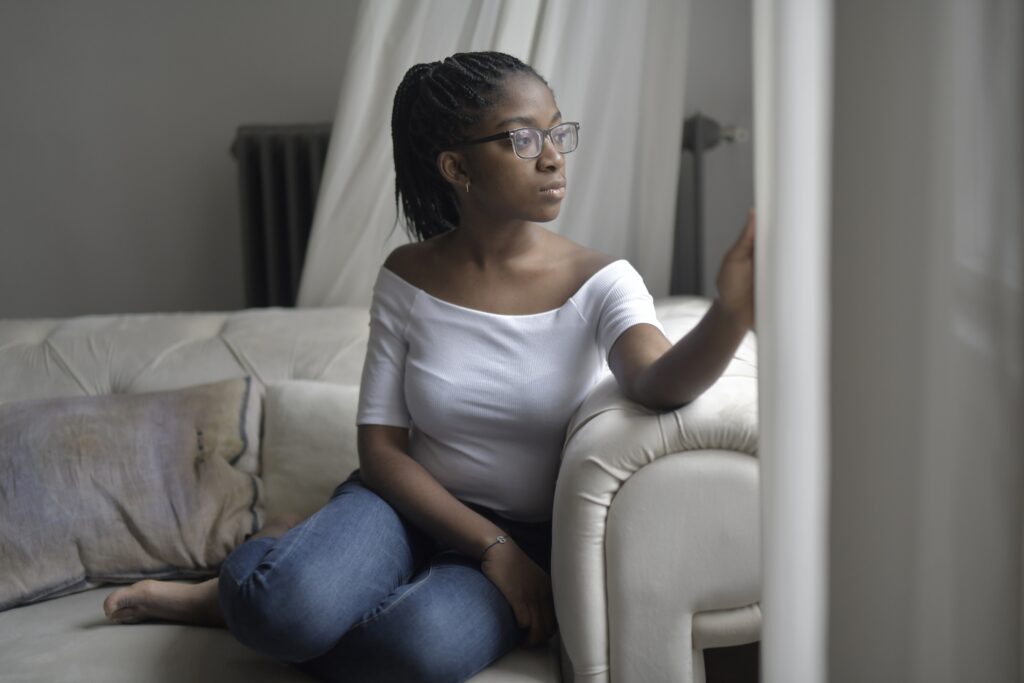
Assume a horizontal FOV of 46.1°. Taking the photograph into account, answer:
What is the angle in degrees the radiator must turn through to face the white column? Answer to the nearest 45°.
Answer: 0° — it already faces it

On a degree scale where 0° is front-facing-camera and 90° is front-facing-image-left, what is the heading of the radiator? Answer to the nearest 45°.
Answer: approximately 0°

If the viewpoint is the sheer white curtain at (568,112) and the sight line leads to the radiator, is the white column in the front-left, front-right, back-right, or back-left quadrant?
back-left

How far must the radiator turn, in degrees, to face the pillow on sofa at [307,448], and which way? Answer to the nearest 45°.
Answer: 0° — it already faces it

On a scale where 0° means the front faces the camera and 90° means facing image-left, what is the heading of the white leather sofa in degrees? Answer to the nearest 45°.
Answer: approximately 0°

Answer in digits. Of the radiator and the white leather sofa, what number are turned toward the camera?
2

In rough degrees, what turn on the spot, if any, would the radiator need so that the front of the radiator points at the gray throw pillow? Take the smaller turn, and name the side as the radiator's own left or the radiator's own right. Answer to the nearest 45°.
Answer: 0° — it already faces it
